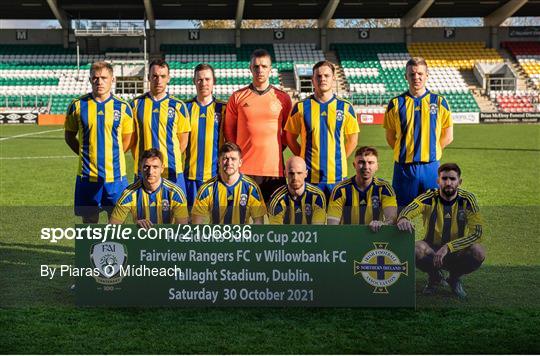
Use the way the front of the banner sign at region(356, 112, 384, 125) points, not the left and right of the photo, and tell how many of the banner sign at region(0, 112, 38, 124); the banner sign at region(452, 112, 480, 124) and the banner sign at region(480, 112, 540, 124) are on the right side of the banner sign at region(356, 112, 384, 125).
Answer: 1

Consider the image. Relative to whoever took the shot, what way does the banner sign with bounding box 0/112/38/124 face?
facing the viewer

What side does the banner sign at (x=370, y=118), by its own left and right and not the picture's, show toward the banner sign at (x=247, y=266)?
front

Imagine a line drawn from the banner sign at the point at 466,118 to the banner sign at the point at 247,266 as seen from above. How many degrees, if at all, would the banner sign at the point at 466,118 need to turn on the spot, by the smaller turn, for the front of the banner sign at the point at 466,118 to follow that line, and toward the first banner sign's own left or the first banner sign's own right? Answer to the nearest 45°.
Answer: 0° — it already faces it

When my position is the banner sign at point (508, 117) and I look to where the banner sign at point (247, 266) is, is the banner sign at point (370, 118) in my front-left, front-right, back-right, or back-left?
front-right

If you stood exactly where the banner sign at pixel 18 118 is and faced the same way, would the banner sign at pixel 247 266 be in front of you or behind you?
in front

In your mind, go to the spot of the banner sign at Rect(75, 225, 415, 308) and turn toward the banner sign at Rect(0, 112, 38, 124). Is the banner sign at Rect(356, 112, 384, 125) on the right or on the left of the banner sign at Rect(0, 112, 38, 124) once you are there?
right

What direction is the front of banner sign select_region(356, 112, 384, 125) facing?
toward the camera

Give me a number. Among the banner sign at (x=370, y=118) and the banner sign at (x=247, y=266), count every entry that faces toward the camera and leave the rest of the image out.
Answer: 2

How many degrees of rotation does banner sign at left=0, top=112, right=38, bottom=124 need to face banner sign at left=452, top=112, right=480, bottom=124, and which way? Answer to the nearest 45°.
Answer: approximately 90° to its left

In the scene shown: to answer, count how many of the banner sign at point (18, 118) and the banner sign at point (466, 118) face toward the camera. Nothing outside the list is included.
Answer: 2

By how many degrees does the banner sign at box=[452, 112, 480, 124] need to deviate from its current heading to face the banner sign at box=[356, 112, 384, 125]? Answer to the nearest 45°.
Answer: approximately 90° to its right

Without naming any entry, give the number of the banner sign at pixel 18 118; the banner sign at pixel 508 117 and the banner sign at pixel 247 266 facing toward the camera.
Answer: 3

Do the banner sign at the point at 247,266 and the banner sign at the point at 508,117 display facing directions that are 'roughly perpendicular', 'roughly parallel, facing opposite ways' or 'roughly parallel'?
roughly parallel

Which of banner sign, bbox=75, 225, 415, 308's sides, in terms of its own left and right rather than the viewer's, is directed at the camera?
front
